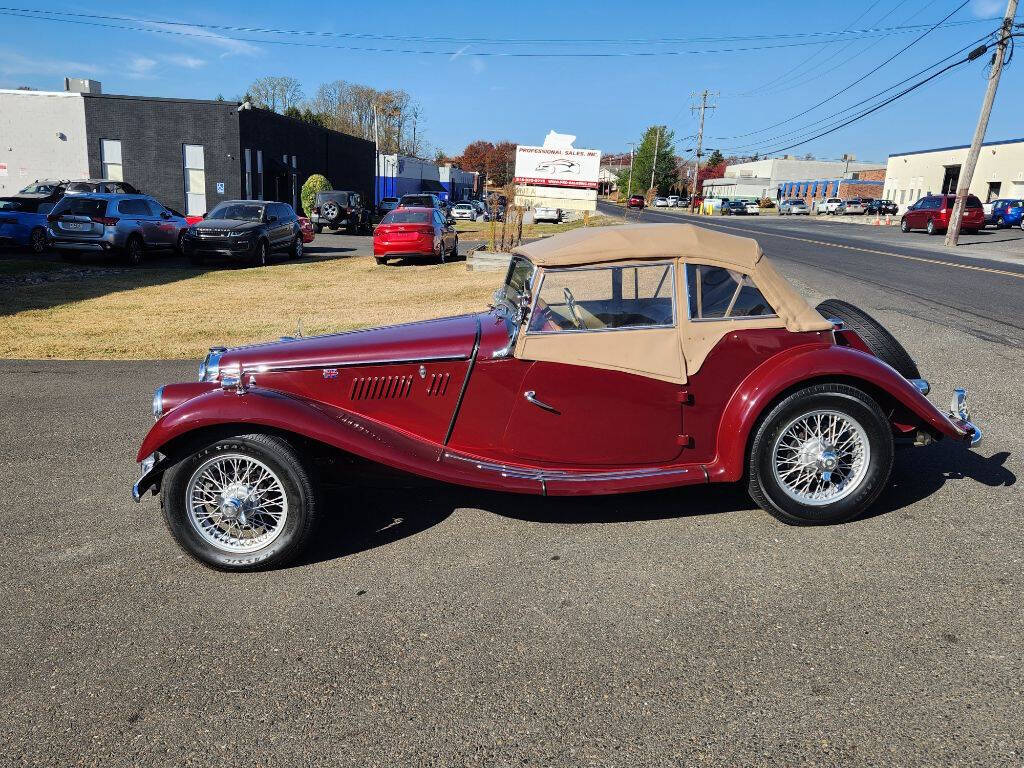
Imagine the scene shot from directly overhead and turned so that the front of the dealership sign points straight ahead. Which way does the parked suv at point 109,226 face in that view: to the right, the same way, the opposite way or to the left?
the opposite way

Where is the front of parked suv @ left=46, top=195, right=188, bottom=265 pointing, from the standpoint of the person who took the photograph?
facing away from the viewer and to the right of the viewer

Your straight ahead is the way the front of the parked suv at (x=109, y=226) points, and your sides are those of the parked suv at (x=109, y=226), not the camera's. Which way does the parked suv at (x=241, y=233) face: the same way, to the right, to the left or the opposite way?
the opposite way

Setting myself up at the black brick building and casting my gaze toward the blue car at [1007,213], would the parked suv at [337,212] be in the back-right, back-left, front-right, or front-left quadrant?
front-right

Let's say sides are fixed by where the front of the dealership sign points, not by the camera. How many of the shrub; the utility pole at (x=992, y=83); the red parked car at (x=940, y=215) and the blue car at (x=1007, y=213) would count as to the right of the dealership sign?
1

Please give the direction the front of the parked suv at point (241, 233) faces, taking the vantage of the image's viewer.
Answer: facing the viewer and to the left of the viewer

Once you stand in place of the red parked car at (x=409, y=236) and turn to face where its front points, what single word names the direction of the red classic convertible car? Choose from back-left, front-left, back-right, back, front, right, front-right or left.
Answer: back-right

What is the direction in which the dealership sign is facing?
toward the camera

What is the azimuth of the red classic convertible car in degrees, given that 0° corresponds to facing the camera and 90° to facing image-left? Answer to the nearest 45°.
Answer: approximately 90°

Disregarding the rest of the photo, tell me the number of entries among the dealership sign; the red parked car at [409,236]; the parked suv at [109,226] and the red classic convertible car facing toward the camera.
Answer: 1

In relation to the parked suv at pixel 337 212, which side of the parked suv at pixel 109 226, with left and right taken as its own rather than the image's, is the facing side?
front

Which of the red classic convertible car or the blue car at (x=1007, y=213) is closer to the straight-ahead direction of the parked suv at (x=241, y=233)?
the red classic convertible car
